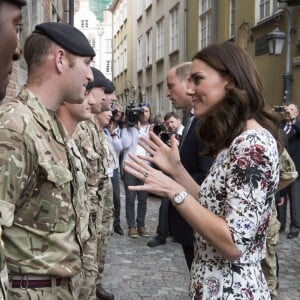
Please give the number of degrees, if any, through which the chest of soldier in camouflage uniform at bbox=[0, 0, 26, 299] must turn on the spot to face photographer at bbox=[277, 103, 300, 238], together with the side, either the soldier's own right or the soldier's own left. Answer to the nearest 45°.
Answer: approximately 45° to the soldier's own left

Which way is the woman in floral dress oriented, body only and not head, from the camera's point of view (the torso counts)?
to the viewer's left

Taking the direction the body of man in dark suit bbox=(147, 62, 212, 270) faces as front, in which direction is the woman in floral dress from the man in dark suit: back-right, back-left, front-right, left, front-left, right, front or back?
left

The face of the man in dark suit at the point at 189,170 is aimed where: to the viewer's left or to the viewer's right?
to the viewer's left

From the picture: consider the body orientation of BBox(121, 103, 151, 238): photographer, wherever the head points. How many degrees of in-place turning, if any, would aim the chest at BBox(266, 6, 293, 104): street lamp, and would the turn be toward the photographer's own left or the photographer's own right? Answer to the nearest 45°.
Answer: approximately 135° to the photographer's own left

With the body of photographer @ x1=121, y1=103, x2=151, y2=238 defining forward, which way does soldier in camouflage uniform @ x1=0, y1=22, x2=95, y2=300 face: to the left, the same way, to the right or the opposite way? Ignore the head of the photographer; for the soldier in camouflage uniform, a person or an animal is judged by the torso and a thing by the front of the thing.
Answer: to the left

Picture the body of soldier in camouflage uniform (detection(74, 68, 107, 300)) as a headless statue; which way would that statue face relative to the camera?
to the viewer's right

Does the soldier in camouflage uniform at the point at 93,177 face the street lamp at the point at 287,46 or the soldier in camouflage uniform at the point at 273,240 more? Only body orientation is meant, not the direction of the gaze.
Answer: the soldier in camouflage uniform

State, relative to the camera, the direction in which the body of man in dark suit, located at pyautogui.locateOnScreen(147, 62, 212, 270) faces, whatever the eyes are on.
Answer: to the viewer's left

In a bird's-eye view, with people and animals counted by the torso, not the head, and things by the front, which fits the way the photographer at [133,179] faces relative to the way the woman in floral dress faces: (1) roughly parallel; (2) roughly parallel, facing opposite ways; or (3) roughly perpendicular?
roughly perpendicular

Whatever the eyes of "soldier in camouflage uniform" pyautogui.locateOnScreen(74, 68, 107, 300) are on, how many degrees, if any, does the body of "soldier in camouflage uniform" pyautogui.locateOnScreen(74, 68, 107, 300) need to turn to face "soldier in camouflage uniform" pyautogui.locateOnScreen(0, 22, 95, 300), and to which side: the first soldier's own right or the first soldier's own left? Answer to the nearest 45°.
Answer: approximately 90° to the first soldier's own right

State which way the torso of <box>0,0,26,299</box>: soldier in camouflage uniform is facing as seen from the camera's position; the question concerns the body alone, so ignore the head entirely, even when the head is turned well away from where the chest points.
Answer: to the viewer's right
